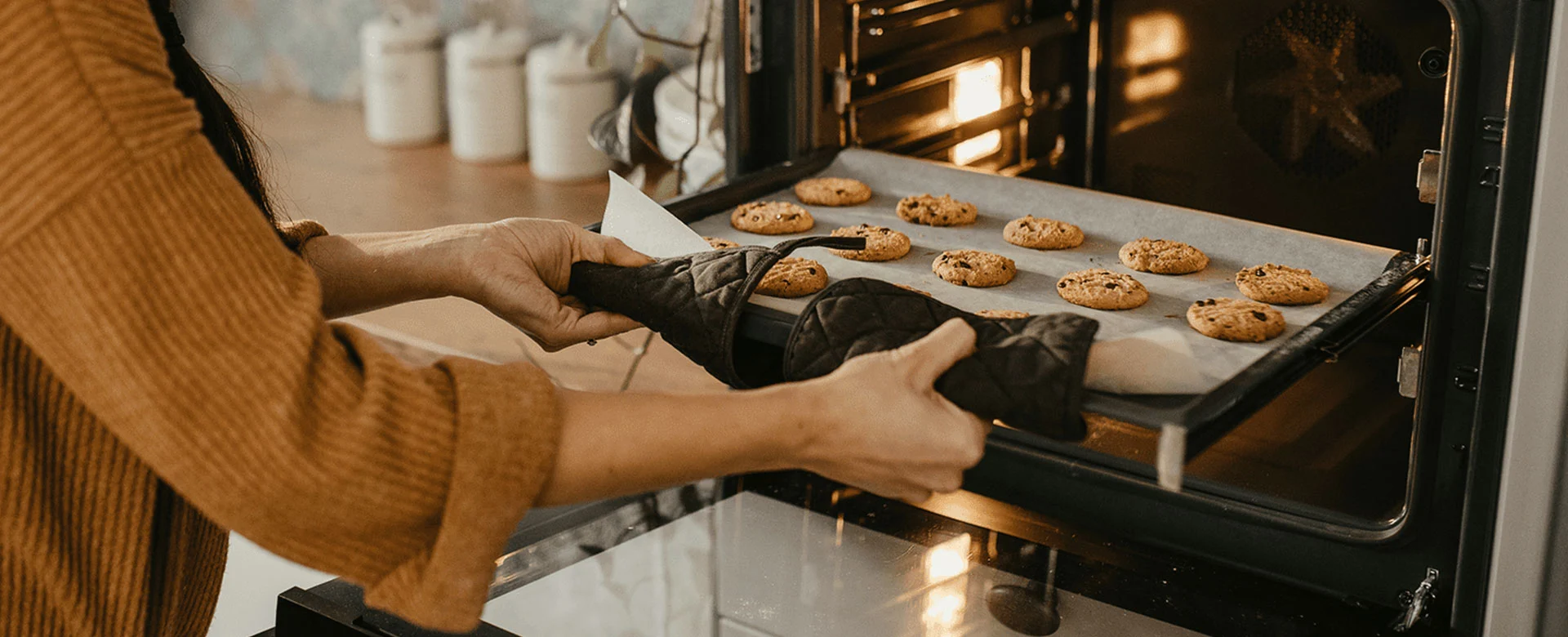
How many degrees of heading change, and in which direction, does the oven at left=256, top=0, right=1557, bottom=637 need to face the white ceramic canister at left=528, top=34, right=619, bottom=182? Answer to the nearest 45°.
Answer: approximately 90° to its right

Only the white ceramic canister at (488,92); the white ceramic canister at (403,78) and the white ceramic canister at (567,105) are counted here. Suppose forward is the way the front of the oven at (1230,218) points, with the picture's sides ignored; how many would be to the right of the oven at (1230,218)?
3

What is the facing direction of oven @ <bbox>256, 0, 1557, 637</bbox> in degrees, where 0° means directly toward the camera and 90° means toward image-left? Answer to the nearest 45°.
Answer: approximately 45°

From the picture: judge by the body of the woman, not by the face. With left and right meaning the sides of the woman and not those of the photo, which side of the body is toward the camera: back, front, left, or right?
right

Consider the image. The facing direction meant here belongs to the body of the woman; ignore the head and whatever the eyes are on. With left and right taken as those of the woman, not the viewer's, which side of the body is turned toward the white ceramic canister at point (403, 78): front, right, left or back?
left

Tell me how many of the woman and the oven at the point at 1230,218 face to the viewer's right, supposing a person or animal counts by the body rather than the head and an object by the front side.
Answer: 1

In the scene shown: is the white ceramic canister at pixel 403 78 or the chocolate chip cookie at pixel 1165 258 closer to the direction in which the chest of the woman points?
the chocolate chip cookie

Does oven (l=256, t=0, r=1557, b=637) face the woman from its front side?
yes

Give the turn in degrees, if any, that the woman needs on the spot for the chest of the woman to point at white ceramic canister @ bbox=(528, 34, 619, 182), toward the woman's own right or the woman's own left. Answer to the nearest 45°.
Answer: approximately 90° to the woman's own left
